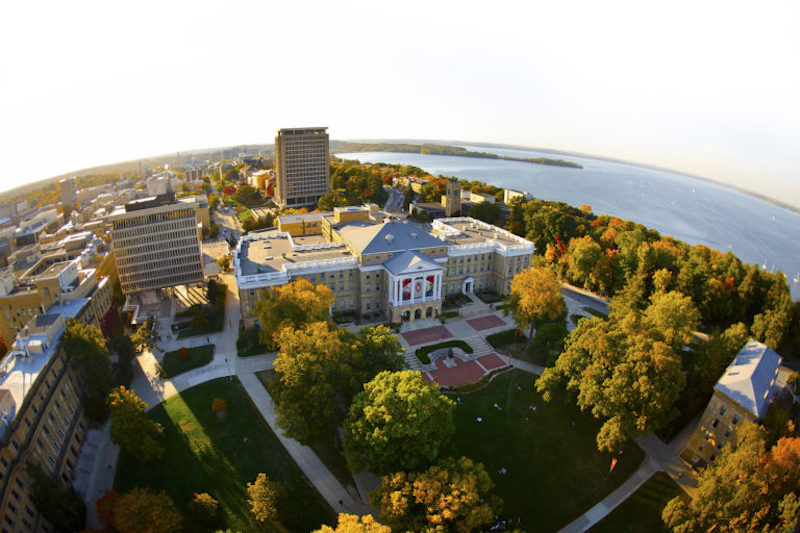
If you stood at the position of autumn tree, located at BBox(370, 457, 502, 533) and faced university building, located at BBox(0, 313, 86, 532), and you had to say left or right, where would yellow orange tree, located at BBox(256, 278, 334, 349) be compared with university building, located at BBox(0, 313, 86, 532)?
right

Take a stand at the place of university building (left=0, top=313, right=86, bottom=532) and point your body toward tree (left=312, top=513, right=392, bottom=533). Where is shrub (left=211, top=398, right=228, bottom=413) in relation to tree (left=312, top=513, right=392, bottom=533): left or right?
left

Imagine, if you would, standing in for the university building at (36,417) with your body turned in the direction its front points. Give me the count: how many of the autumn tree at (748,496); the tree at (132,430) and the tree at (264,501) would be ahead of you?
3

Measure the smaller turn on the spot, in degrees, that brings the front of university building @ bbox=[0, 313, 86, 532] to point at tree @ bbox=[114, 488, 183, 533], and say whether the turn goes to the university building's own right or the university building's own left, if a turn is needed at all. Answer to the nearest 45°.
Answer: approximately 45° to the university building's own right

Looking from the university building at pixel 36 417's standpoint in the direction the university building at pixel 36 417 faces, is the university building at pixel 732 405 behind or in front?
in front

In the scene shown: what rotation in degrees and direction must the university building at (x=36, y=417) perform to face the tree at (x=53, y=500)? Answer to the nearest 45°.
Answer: approximately 45° to its right

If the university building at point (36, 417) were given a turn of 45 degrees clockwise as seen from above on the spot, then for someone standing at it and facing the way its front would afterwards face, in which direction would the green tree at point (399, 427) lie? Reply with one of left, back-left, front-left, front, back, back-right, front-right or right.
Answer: front-left

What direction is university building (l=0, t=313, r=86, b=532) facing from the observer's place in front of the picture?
facing the viewer and to the right of the viewer

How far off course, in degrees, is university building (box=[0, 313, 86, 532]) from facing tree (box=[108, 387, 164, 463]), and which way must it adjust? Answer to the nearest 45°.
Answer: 0° — it already faces it

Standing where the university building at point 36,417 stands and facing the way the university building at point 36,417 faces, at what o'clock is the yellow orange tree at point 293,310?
The yellow orange tree is roughly at 11 o'clock from the university building.

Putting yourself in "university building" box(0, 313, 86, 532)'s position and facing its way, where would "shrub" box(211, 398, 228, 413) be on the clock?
The shrub is roughly at 11 o'clock from the university building.

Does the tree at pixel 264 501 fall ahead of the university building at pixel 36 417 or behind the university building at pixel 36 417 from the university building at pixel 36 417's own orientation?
ahead

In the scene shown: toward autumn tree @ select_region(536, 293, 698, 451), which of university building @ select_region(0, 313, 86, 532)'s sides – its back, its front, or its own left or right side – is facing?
front

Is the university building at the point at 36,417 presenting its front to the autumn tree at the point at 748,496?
yes
